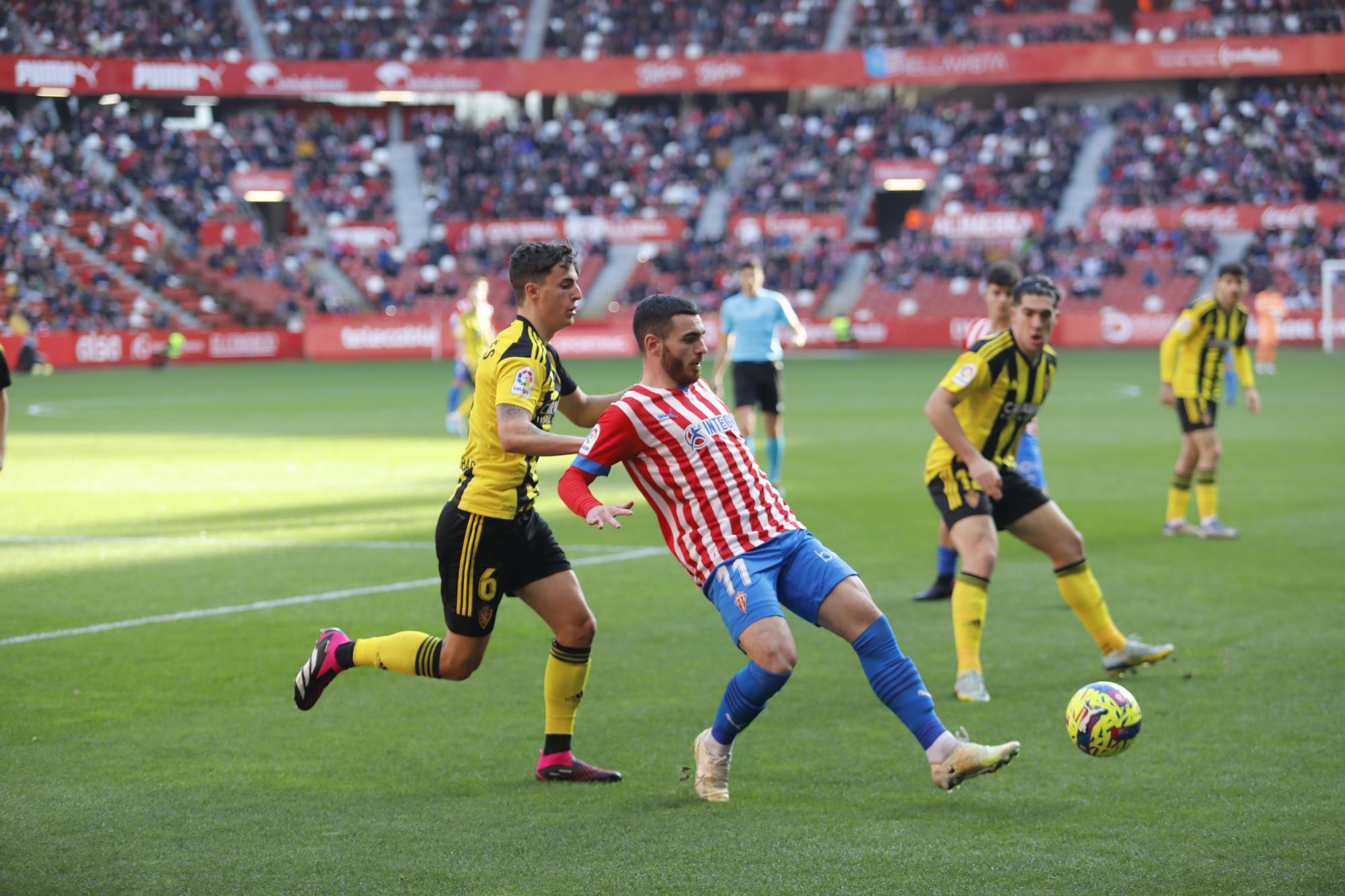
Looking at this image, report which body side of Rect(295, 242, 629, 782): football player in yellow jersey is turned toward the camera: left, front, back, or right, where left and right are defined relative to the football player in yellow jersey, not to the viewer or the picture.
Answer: right

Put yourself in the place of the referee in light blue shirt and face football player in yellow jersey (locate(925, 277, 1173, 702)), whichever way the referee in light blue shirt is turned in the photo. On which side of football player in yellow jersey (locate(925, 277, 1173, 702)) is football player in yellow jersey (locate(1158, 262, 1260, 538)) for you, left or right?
left

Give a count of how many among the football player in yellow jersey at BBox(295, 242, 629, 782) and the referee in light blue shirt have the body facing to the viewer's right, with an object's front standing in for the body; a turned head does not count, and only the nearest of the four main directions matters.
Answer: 1

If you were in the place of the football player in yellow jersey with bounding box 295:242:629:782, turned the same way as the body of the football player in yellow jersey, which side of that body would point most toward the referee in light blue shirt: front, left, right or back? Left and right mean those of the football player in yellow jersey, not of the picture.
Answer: left

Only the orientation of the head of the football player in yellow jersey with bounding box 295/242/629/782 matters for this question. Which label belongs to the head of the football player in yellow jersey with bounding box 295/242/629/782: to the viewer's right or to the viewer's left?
to the viewer's right

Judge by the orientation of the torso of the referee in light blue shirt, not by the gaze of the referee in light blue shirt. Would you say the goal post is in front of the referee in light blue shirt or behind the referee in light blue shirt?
behind

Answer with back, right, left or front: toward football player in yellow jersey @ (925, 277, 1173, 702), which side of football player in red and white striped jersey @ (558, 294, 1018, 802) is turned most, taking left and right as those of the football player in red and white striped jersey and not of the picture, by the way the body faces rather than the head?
left

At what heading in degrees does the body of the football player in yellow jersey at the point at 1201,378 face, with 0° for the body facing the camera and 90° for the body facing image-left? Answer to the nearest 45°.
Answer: approximately 315°

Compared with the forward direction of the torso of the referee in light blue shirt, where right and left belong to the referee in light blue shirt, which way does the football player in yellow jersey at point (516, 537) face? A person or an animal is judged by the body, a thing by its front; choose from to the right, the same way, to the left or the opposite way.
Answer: to the left

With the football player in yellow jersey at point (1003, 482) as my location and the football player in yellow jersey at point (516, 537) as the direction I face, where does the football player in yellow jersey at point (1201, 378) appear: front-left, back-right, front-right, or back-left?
back-right

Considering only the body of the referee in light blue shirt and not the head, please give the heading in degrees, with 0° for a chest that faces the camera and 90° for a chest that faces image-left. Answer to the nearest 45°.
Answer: approximately 0°
